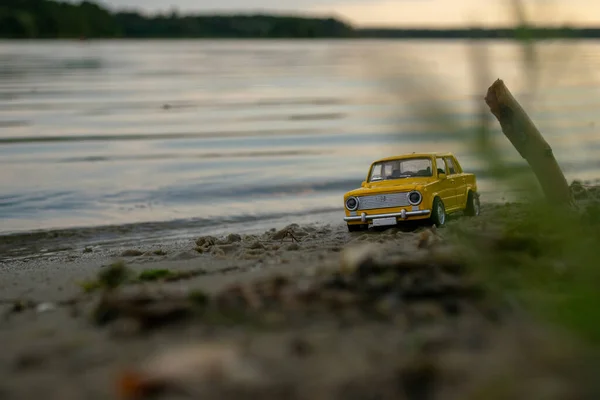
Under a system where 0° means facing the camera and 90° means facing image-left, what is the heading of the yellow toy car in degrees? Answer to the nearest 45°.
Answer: approximately 45°

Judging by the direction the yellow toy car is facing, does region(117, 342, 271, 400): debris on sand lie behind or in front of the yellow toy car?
in front
